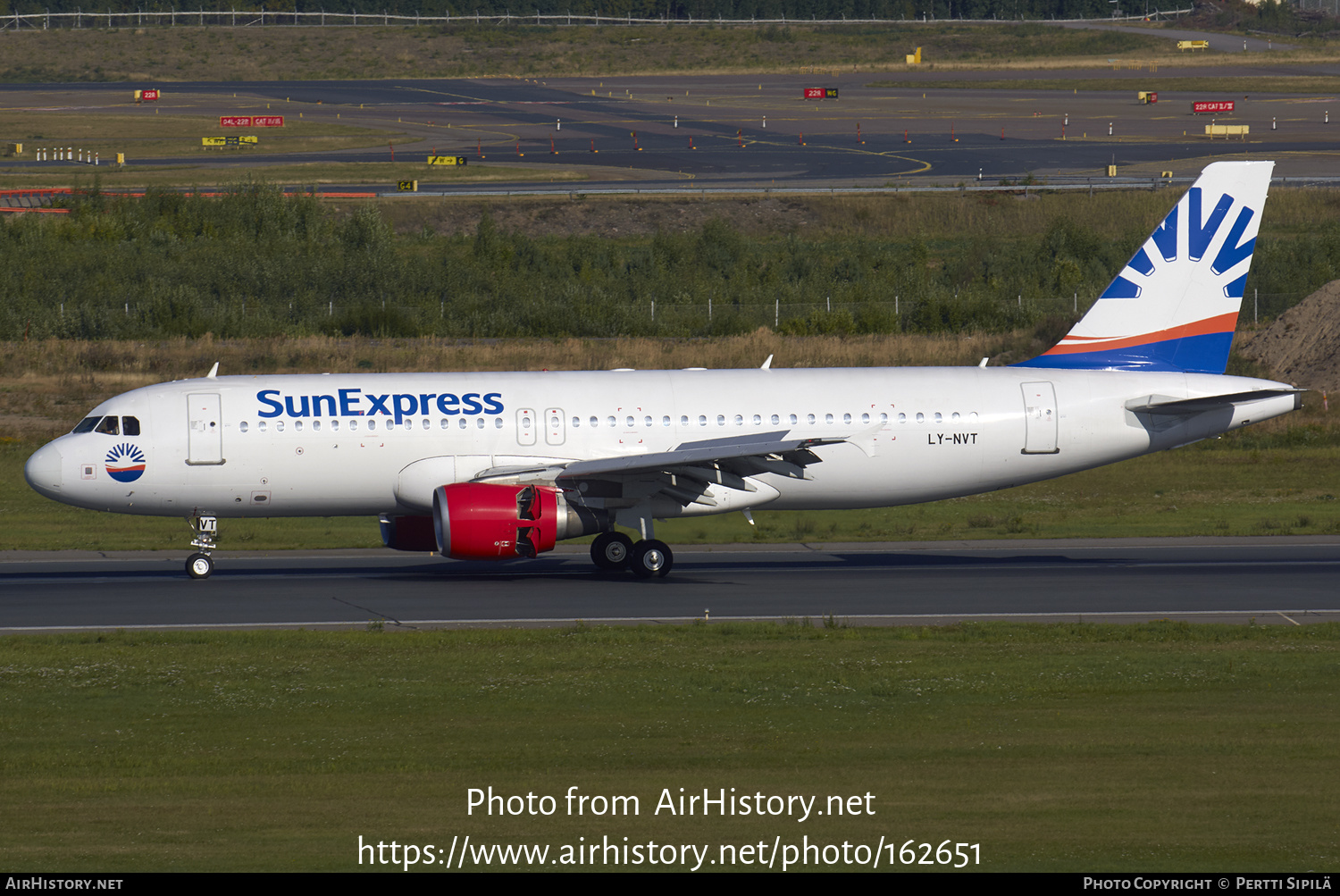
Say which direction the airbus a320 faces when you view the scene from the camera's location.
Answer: facing to the left of the viewer
